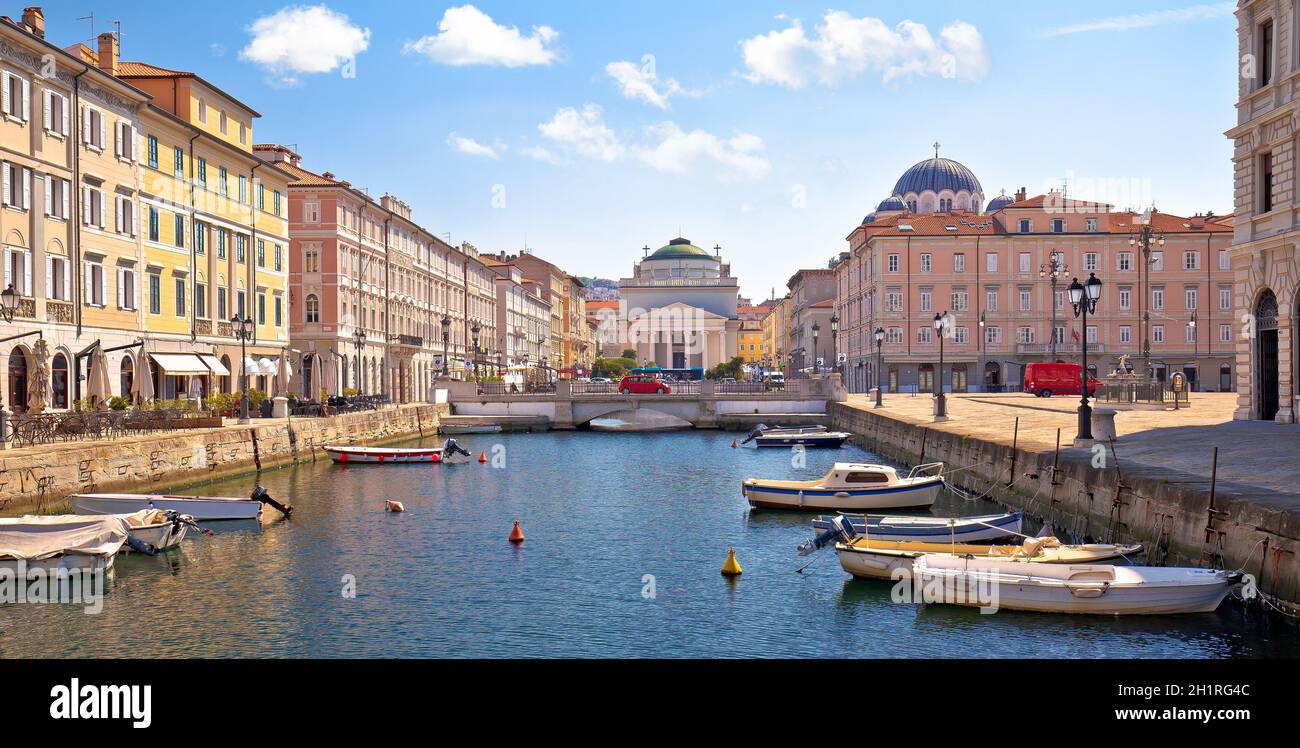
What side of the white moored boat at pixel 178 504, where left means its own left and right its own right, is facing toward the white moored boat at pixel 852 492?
back

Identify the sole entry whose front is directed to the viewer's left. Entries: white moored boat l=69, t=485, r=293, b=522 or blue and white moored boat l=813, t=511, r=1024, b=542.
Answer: white moored boat l=69, t=485, r=293, b=522

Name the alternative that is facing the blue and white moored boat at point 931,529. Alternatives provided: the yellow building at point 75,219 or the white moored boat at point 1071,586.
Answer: the yellow building

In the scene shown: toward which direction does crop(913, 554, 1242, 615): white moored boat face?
to the viewer's right

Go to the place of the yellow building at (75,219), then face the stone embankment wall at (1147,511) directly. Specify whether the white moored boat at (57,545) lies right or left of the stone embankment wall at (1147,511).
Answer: right

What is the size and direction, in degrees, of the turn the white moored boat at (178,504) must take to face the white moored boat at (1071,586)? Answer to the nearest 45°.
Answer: approximately 135° to its left

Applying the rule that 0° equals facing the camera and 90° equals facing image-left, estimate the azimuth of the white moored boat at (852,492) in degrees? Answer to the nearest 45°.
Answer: approximately 270°

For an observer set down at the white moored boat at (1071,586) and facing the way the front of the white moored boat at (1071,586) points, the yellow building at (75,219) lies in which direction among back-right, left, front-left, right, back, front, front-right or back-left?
back

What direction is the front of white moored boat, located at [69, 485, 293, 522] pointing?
to the viewer's left

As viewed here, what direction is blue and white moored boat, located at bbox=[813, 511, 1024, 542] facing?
to the viewer's right

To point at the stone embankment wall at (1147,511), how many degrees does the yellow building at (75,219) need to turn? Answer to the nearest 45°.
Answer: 0° — it already faces it

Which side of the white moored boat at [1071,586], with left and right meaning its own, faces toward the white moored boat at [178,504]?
back
